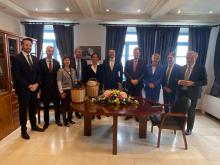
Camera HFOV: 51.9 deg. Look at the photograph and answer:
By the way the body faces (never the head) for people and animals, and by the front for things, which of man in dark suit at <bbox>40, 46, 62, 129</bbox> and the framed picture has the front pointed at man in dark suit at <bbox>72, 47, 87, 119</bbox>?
the framed picture

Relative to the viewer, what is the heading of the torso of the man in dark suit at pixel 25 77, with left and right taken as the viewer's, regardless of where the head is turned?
facing the viewer and to the right of the viewer

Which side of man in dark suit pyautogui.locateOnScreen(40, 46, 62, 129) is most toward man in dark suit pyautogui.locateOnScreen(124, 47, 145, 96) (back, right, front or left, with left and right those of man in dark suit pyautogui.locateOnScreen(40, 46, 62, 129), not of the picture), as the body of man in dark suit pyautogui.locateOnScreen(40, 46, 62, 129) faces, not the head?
left

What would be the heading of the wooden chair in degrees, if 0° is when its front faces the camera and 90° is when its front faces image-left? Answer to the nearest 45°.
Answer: approximately 90°

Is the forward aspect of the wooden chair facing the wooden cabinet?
yes

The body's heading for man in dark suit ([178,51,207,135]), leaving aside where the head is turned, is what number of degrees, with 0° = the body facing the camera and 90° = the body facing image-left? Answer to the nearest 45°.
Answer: approximately 45°

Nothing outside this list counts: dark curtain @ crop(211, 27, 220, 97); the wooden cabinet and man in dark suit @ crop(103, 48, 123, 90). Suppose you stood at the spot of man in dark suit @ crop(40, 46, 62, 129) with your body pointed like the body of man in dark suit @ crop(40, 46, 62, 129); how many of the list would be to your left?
2

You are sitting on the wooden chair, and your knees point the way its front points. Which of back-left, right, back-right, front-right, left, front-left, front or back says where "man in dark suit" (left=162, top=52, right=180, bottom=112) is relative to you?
right

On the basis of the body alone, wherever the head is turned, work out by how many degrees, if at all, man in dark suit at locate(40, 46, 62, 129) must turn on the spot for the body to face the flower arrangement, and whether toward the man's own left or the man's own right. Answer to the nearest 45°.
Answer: approximately 45° to the man's own left

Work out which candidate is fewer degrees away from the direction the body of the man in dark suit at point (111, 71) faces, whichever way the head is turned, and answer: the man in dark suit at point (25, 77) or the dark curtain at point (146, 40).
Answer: the man in dark suit

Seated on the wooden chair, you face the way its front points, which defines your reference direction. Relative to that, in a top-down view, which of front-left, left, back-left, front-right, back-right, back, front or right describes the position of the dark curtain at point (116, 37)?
front-right

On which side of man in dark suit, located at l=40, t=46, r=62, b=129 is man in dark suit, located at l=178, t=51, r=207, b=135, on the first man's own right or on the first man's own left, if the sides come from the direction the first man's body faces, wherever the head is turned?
on the first man's own left

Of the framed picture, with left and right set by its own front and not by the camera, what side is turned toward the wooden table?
front

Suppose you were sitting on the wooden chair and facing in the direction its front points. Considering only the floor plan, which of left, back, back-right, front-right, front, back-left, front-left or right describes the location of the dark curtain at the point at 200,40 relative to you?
right

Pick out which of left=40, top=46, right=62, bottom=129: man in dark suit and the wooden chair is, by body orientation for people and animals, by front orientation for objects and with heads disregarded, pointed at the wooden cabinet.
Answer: the wooden chair
